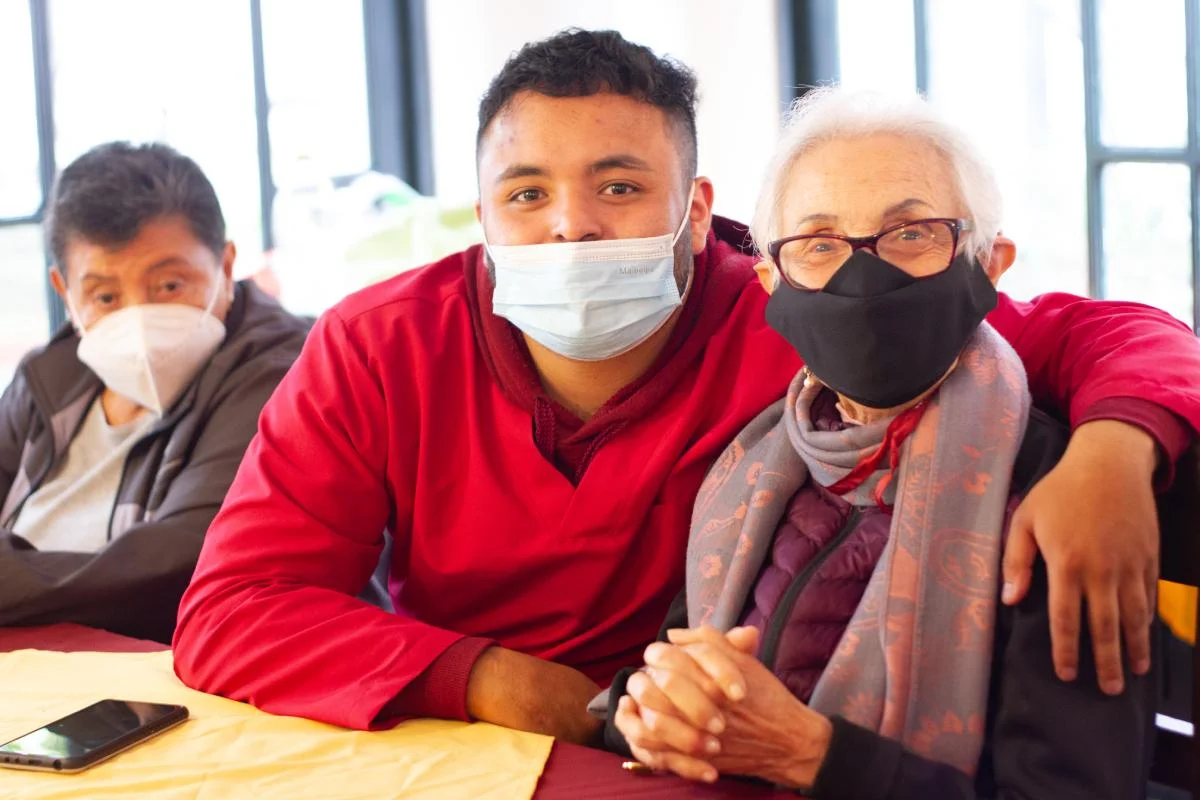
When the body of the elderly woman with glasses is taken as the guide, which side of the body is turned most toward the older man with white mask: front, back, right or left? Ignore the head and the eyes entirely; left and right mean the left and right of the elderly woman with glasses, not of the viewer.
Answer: right

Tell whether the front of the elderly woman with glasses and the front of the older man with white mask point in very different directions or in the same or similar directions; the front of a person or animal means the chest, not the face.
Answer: same or similar directions

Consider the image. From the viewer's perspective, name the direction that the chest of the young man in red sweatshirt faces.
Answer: toward the camera

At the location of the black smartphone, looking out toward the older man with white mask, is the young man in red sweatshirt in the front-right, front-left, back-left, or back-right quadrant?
front-right

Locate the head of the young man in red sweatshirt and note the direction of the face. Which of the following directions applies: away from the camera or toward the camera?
toward the camera

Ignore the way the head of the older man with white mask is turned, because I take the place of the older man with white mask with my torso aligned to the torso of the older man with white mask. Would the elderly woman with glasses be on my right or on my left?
on my left

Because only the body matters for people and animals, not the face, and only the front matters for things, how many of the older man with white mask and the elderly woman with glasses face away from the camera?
0

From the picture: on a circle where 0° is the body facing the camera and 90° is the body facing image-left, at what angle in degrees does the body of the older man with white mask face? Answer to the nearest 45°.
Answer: approximately 45°

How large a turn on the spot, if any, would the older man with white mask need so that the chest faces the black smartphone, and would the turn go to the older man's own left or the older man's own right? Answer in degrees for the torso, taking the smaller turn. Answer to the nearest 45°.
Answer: approximately 45° to the older man's own left

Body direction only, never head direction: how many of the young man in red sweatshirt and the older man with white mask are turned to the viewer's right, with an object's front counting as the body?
0

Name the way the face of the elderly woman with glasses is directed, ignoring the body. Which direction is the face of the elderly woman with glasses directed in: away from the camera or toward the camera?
toward the camera
